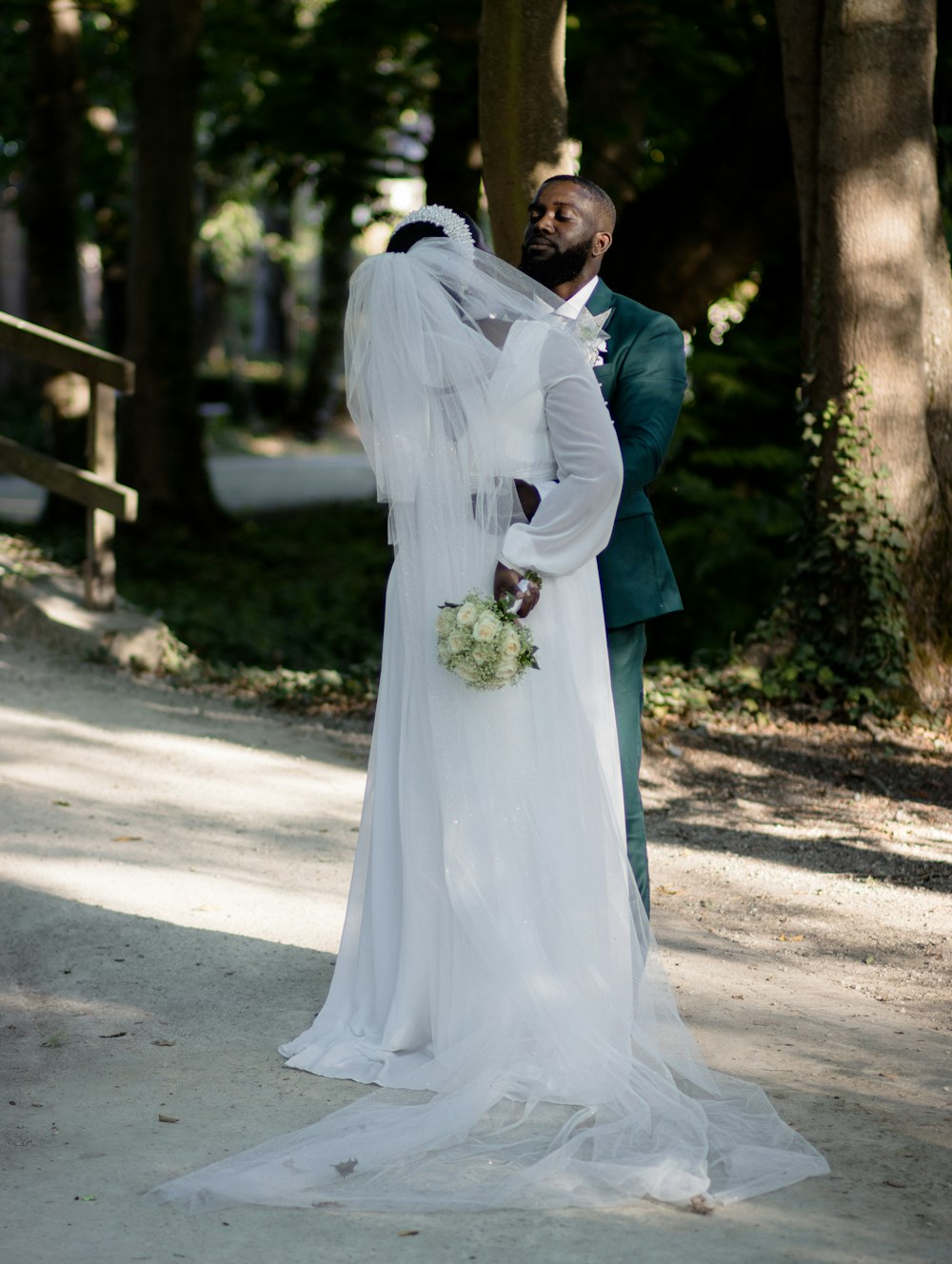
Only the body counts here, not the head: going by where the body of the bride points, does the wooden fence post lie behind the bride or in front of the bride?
in front

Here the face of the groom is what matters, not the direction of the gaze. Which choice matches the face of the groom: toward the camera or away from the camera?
toward the camera

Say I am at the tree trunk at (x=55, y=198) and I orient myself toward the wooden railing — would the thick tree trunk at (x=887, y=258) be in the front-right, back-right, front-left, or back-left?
front-left

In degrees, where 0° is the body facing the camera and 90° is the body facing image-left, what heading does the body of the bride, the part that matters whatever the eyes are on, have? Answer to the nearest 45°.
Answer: approximately 180°

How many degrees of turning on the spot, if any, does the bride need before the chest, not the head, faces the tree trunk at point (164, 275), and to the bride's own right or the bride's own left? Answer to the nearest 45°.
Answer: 0° — they already face it

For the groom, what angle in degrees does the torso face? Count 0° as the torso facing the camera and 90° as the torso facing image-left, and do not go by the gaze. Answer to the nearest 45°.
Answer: approximately 45°

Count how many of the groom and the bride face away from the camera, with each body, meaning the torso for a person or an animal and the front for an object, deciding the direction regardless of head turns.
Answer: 1

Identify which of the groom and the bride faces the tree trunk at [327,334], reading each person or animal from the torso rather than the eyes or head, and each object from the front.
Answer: the bride

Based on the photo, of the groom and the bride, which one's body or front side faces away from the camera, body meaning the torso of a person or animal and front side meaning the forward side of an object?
the bride

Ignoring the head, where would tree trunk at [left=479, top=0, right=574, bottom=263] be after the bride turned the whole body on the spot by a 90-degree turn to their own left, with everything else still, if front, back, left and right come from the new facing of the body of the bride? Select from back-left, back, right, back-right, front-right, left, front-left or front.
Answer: right

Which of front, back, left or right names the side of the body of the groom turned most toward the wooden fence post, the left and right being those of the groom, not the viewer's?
right
